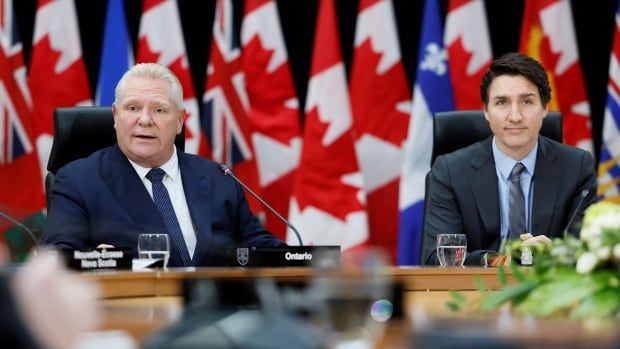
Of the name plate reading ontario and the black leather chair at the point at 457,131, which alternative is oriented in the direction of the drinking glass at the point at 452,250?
the black leather chair

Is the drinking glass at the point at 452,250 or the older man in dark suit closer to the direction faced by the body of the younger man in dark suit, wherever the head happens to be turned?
the drinking glass

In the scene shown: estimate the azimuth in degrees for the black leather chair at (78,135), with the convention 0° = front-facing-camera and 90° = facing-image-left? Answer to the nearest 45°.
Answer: approximately 315°

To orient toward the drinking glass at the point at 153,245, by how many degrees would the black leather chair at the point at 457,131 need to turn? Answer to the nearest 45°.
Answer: approximately 45° to its right

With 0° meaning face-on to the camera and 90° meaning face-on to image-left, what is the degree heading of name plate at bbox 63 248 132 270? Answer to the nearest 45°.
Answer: approximately 0°

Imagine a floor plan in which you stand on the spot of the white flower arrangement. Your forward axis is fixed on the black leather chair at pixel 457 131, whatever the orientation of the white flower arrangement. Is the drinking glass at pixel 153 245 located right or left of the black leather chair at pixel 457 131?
left

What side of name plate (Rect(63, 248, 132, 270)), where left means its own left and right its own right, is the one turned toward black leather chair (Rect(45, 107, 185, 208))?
back

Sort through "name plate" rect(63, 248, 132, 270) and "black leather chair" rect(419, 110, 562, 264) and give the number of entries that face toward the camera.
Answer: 2
